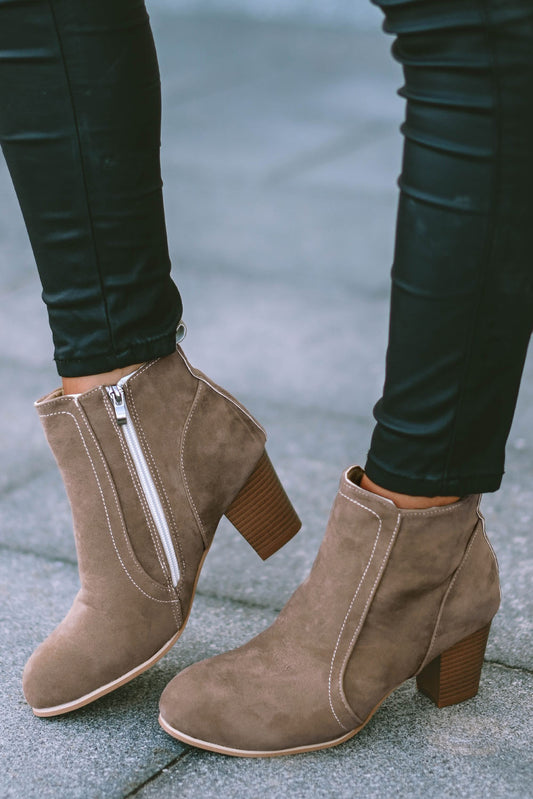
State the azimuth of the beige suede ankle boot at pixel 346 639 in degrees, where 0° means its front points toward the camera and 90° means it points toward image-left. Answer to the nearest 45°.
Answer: approximately 45°
